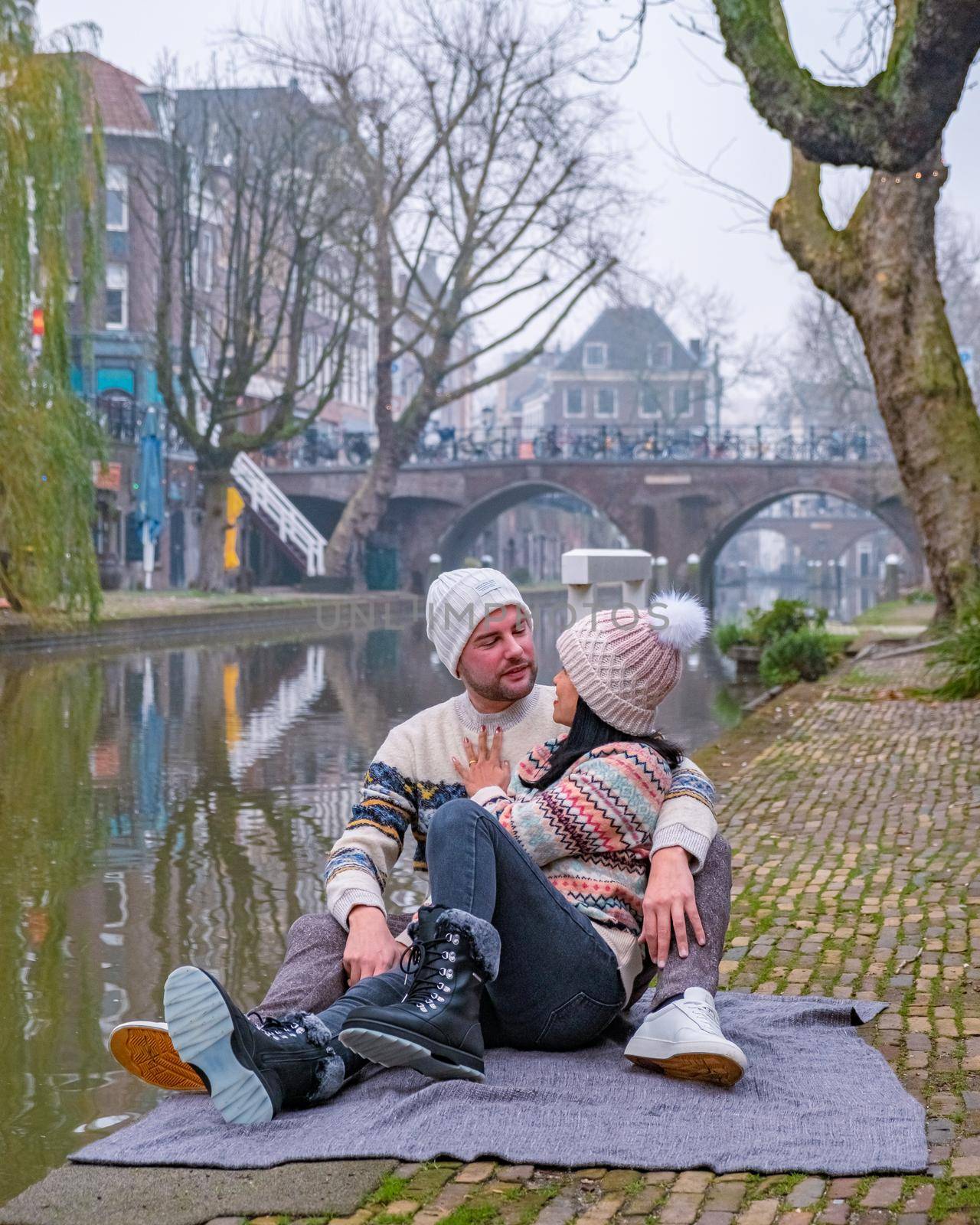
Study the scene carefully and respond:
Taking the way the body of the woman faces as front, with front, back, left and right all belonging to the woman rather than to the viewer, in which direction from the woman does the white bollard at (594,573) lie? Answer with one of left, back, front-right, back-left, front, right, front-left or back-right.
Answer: right

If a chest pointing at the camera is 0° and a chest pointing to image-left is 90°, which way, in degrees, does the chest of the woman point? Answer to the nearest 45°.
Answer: approximately 90°

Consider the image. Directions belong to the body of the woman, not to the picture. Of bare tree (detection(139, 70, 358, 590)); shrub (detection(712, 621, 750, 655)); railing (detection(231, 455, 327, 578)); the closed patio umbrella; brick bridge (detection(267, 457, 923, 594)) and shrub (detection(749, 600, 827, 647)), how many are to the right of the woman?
6

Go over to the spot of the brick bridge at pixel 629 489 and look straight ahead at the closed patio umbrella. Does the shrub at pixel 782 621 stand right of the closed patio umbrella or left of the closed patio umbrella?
left

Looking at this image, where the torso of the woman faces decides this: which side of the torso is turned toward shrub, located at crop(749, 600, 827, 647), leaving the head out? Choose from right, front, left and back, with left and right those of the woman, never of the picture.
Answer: right

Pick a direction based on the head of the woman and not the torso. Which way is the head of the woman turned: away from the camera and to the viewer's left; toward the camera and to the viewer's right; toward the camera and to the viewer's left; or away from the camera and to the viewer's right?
away from the camera and to the viewer's left

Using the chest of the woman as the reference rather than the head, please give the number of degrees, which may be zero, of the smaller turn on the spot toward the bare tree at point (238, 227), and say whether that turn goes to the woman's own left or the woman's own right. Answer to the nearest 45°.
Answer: approximately 90° to the woman's own right

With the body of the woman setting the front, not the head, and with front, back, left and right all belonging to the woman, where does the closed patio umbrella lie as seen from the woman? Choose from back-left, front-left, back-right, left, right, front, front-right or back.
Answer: right

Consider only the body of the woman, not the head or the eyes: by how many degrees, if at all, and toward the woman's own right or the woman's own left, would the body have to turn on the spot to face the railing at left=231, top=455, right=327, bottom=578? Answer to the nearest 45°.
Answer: approximately 90° to the woman's own right

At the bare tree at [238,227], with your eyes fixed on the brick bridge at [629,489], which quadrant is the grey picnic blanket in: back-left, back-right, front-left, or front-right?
back-right

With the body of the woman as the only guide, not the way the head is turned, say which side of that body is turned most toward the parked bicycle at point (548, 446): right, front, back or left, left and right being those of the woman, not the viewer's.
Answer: right

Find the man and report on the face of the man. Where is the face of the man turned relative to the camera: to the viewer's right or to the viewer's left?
to the viewer's right

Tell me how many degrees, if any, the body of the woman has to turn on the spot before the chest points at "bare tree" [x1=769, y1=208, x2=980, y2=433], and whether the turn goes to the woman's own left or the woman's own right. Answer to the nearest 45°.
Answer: approximately 90° to the woman's own right

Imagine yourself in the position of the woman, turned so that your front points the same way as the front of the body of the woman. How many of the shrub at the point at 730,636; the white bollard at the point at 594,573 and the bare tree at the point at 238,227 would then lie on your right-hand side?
3
